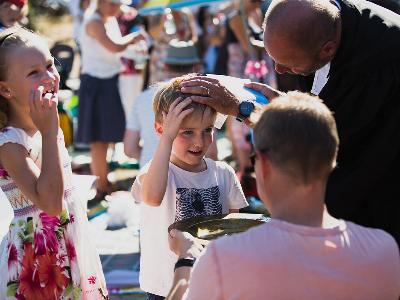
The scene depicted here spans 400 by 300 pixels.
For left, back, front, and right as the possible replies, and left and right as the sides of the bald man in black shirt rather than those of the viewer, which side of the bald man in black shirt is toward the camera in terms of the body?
left

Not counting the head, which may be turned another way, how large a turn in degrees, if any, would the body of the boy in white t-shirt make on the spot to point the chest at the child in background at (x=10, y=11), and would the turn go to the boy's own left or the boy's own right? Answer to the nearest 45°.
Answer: approximately 180°

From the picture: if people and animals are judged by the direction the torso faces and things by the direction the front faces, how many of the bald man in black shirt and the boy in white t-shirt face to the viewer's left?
1

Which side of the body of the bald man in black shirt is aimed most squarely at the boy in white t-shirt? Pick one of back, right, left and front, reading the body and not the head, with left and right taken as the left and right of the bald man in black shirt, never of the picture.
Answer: front

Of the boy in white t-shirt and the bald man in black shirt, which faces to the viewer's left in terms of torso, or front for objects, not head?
the bald man in black shirt

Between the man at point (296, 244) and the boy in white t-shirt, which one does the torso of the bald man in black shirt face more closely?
the boy in white t-shirt

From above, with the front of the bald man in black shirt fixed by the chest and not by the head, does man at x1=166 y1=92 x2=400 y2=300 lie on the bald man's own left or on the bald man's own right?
on the bald man's own left

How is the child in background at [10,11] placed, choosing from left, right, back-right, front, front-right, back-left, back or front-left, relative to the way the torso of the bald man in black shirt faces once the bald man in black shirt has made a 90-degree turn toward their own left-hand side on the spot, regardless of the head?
back-right

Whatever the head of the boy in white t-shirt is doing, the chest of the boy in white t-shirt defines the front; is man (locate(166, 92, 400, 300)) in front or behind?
in front

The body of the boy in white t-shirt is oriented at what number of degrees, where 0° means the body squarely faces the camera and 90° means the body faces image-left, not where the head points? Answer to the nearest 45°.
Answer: approximately 315°
